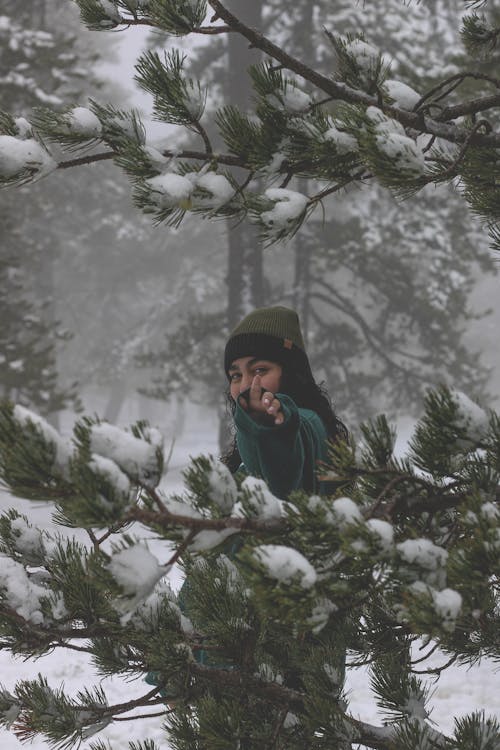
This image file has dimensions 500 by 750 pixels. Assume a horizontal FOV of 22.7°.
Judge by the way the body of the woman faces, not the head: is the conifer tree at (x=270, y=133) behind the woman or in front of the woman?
in front

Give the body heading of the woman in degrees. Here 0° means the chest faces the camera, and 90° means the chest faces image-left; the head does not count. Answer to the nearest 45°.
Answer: approximately 45°

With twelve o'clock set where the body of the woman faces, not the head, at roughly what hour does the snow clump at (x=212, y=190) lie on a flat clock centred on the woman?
The snow clump is roughly at 11 o'clock from the woman.

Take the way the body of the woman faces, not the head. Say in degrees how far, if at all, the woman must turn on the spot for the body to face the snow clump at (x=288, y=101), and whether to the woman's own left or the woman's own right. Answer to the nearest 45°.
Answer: approximately 45° to the woman's own left

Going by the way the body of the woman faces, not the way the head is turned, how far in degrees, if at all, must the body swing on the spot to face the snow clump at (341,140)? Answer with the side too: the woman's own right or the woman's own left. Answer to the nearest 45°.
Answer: approximately 45° to the woman's own left

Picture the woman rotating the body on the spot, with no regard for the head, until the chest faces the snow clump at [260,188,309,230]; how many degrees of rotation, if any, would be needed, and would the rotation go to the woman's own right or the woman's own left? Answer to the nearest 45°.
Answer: approximately 45° to the woman's own left

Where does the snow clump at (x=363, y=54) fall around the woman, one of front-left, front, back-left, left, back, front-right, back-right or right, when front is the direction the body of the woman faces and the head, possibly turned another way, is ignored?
front-left

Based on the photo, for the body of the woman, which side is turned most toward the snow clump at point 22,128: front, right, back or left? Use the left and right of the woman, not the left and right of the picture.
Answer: front

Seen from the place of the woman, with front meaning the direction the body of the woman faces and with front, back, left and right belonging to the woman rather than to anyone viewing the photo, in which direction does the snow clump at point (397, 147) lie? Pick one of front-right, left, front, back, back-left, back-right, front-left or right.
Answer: front-left
